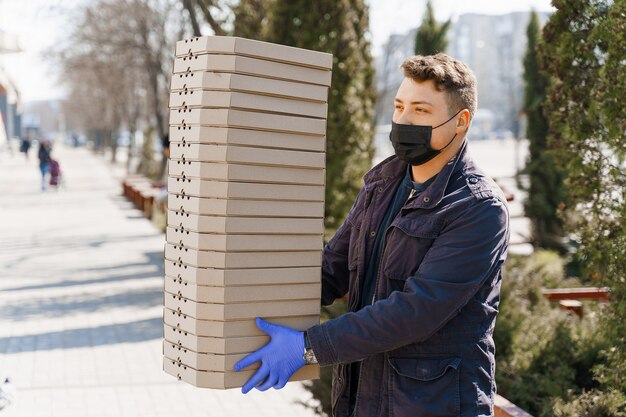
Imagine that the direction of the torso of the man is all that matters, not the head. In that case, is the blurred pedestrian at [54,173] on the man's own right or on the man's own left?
on the man's own right

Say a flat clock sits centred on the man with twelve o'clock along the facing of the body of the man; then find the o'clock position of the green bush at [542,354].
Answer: The green bush is roughly at 5 o'clock from the man.

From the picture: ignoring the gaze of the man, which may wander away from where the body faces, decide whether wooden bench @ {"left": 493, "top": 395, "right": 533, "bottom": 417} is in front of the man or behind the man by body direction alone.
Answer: behind

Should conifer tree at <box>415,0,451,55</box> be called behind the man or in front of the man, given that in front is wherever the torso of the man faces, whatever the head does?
behind

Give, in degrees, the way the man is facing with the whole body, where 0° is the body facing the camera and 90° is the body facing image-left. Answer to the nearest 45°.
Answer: approximately 45°

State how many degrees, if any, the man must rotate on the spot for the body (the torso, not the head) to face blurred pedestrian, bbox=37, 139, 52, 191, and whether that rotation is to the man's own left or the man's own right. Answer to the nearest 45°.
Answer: approximately 90° to the man's own right
